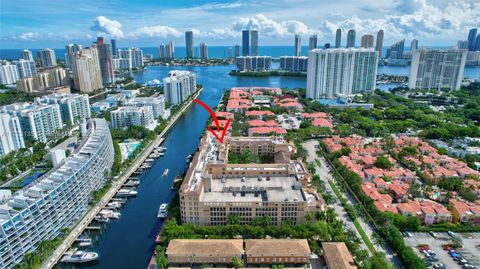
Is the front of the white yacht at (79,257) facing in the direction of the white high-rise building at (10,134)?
no

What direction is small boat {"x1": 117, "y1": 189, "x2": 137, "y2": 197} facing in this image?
to the viewer's right

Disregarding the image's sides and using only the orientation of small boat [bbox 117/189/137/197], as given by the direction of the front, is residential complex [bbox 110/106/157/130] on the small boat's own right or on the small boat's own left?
on the small boat's own left

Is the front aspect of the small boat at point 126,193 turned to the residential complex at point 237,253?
no

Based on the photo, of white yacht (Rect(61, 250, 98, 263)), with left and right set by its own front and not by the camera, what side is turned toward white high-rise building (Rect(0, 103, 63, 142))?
left

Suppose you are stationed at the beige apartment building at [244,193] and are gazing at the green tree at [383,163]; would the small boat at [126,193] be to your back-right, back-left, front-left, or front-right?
back-left

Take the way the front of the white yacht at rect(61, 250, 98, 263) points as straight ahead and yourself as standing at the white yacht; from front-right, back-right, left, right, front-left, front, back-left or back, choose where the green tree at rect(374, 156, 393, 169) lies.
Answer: front

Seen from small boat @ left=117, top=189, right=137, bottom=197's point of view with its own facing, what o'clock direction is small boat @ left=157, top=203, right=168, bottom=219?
small boat @ left=157, top=203, right=168, bottom=219 is roughly at 2 o'clock from small boat @ left=117, top=189, right=137, bottom=197.

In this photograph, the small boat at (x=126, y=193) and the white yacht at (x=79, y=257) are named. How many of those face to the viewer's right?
2

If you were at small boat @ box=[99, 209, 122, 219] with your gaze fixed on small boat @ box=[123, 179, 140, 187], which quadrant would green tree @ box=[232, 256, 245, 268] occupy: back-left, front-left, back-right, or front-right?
back-right

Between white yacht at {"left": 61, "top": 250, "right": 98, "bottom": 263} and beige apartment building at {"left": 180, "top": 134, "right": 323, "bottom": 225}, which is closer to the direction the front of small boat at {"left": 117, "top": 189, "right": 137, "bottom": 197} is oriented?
the beige apartment building

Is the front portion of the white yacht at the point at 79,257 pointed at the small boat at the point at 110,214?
no

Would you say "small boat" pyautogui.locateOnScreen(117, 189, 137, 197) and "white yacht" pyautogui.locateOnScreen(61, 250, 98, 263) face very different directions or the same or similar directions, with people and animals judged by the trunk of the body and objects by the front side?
same or similar directions

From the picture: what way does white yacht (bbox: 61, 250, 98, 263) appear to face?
to the viewer's right

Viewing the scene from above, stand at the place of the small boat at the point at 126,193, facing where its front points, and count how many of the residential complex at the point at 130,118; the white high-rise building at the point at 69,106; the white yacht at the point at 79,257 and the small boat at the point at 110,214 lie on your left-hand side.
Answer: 2
